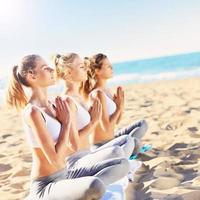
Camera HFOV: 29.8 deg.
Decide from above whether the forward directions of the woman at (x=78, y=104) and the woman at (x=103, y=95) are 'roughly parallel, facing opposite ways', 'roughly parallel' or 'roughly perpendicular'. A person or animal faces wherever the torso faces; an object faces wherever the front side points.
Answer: roughly parallel

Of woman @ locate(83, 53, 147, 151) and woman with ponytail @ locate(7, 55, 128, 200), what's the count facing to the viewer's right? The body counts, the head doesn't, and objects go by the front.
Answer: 2

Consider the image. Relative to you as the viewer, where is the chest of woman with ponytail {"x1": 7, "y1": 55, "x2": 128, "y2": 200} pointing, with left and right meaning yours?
facing to the right of the viewer

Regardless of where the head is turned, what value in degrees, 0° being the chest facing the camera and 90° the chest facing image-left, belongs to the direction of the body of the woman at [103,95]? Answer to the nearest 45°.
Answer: approximately 270°

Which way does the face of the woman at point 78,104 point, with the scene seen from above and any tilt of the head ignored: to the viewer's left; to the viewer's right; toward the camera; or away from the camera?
to the viewer's right

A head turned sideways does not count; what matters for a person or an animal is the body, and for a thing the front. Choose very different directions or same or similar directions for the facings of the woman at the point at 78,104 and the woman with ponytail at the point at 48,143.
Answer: same or similar directions

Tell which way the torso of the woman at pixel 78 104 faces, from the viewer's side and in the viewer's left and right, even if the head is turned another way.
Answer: facing to the right of the viewer
